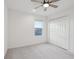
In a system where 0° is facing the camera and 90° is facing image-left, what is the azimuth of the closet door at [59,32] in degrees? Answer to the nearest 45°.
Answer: approximately 45°

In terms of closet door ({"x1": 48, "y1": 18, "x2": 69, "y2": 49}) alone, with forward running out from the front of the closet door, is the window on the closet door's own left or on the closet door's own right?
on the closet door's own right
